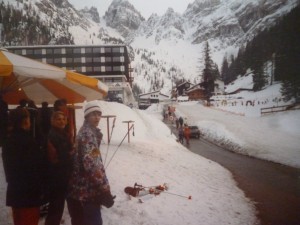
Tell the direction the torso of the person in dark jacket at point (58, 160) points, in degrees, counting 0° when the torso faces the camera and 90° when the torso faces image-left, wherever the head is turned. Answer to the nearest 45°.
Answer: approximately 315°

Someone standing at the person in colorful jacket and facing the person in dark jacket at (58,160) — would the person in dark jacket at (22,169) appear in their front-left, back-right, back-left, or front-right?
front-left

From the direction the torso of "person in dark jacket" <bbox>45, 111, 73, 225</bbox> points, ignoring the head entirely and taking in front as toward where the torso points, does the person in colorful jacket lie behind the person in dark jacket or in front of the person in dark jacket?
in front

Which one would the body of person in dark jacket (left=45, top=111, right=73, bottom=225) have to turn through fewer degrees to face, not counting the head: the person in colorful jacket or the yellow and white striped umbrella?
the person in colorful jacket

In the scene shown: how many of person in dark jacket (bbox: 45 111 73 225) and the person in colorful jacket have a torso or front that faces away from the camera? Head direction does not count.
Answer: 0
